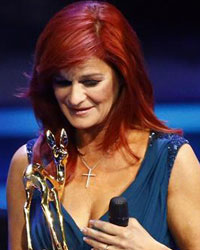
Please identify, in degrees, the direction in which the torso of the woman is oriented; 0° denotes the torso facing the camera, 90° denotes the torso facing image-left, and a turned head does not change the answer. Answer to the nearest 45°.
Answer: approximately 45°
